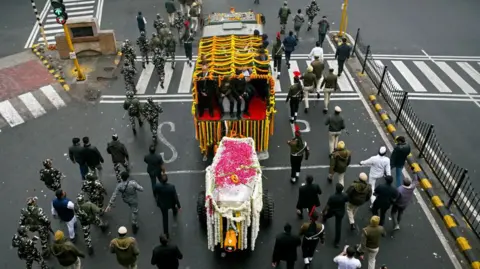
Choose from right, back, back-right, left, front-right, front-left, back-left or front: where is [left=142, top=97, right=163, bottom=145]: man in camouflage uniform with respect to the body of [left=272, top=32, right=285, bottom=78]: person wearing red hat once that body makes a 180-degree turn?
front-right

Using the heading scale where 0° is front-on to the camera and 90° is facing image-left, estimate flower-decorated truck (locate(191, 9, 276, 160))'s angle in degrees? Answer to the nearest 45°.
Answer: approximately 180°

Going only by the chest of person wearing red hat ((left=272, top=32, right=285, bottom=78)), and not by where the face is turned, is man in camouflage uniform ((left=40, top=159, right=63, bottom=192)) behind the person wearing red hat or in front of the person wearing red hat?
behind

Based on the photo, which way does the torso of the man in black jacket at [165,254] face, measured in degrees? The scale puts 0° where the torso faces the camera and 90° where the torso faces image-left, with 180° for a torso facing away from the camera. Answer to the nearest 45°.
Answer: approximately 180°

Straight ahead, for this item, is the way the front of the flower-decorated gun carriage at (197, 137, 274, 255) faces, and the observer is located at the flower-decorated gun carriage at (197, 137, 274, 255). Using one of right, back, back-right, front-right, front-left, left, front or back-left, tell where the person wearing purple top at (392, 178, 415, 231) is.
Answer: right

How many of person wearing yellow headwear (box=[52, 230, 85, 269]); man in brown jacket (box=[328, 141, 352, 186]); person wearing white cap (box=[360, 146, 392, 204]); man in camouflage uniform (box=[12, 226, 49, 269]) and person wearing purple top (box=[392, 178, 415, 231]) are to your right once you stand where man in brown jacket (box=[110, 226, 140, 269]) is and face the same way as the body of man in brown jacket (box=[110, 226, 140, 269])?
3

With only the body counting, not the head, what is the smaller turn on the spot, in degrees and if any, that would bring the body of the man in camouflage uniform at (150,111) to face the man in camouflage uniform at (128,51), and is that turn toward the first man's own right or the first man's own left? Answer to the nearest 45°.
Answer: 0° — they already face them

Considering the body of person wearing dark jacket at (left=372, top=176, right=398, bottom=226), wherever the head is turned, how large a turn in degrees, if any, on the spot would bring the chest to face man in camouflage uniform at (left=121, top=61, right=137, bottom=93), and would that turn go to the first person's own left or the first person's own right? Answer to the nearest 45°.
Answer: approximately 90° to the first person's own left

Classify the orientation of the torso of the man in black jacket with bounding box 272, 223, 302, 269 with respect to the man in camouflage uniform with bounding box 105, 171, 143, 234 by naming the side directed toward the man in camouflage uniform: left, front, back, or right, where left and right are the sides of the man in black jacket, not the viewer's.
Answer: left

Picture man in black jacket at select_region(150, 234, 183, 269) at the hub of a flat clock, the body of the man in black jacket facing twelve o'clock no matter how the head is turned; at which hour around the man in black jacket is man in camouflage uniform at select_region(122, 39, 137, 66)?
The man in camouflage uniform is roughly at 12 o'clock from the man in black jacket.

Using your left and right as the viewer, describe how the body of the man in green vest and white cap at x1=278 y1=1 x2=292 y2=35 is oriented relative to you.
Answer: facing away from the viewer

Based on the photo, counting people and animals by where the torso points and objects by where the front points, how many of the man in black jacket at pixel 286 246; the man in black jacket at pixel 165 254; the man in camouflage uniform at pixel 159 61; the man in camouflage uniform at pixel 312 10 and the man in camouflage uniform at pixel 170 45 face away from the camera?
5

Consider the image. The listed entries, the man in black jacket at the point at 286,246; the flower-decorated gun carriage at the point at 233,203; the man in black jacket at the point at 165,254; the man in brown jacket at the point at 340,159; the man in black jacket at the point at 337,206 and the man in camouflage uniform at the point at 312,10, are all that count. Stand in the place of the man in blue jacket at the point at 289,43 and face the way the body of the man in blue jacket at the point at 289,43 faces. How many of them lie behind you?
5

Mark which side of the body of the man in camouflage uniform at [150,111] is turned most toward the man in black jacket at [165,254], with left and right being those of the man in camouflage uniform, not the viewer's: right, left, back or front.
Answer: back

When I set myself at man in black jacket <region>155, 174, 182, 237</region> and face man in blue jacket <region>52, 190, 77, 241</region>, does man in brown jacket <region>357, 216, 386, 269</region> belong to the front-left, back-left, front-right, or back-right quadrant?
back-left

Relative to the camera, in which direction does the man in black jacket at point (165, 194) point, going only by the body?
away from the camera

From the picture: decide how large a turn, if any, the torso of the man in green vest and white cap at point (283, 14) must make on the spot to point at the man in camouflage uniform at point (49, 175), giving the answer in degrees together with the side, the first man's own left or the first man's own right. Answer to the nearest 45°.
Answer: approximately 135° to the first man's own left

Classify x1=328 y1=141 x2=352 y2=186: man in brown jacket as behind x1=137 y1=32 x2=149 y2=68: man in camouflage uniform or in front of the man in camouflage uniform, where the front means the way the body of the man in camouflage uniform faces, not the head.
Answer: behind

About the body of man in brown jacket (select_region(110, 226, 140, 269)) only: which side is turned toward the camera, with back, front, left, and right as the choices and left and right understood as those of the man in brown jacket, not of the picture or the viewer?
back

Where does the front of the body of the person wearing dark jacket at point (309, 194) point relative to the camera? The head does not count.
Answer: away from the camera

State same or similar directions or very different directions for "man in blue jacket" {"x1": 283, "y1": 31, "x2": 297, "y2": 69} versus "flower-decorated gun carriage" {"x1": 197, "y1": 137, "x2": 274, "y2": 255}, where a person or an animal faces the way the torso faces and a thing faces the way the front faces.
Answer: same or similar directions

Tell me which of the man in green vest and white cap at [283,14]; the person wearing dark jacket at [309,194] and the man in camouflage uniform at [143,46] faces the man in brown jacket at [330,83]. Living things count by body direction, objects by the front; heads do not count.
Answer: the person wearing dark jacket

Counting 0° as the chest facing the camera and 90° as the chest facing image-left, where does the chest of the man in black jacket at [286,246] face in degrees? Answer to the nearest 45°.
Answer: approximately 180°

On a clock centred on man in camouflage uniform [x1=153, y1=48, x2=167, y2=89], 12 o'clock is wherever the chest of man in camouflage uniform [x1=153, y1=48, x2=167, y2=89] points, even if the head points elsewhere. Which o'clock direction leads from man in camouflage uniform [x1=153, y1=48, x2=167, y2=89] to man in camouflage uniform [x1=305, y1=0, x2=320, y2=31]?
man in camouflage uniform [x1=305, y1=0, x2=320, y2=31] is roughly at 2 o'clock from man in camouflage uniform [x1=153, y1=48, x2=167, y2=89].

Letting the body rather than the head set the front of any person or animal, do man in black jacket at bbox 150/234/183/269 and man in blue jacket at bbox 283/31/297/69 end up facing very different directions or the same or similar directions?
same or similar directions
